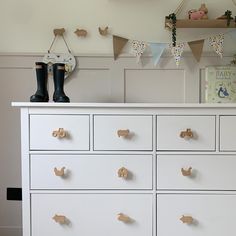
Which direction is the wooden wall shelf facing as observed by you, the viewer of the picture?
facing the viewer

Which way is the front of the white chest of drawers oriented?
toward the camera

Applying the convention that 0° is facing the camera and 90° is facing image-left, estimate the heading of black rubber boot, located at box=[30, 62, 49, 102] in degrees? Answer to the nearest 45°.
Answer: approximately 45°

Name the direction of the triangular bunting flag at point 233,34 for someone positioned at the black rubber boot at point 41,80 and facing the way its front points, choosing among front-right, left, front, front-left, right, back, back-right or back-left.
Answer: back-left

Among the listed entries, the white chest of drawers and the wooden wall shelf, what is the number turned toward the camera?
2
